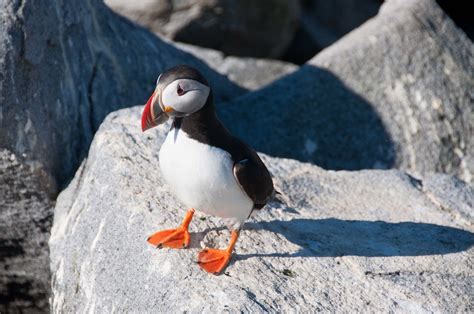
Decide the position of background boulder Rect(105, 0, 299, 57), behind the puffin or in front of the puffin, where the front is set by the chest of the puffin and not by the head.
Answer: behind

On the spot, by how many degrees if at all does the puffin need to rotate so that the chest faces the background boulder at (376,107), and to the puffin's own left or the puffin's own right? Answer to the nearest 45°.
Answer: approximately 180°

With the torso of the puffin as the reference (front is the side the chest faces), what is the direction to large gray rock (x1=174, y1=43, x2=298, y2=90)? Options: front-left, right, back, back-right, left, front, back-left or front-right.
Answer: back-right

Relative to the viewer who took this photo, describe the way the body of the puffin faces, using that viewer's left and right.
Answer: facing the viewer and to the left of the viewer
